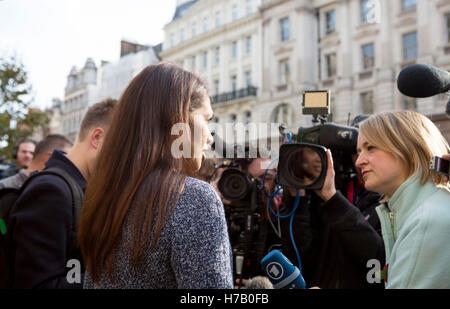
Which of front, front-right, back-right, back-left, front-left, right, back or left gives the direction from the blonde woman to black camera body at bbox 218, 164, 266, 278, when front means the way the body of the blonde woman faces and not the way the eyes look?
front-right

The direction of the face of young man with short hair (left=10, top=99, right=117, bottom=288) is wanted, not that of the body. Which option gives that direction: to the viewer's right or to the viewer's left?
to the viewer's right

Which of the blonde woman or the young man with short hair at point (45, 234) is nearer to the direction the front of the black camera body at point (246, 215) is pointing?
the young man with short hair

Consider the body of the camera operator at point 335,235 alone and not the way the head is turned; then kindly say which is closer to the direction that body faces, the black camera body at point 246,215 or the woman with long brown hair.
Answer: the woman with long brown hair

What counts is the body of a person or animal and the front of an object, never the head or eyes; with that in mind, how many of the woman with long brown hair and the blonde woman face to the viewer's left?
1

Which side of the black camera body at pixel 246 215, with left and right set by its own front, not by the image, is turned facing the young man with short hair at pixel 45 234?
front

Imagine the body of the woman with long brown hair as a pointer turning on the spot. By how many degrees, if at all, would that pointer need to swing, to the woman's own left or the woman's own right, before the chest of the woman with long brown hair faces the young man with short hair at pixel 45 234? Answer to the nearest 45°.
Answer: approximately 90° to the woman's own left

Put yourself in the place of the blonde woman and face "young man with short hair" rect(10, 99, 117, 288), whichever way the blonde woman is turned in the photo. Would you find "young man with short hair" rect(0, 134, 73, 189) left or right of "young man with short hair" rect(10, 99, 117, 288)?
right

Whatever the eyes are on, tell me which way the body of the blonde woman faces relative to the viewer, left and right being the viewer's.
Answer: facing to the left of the viewer

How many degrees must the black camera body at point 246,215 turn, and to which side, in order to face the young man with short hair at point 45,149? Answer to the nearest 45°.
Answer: approximately 90° to its right

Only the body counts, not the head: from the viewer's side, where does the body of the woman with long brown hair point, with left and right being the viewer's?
facing away from the viewer and to the right of the viewer

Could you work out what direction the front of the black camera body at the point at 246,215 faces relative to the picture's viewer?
facing the viewer and to the left of the viewer

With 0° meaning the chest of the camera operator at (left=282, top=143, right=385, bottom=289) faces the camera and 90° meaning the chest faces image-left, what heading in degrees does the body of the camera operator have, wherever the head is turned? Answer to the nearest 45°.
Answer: approximately 45°

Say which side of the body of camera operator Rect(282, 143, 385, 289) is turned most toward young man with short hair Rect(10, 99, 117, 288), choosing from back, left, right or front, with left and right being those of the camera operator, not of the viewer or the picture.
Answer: front
